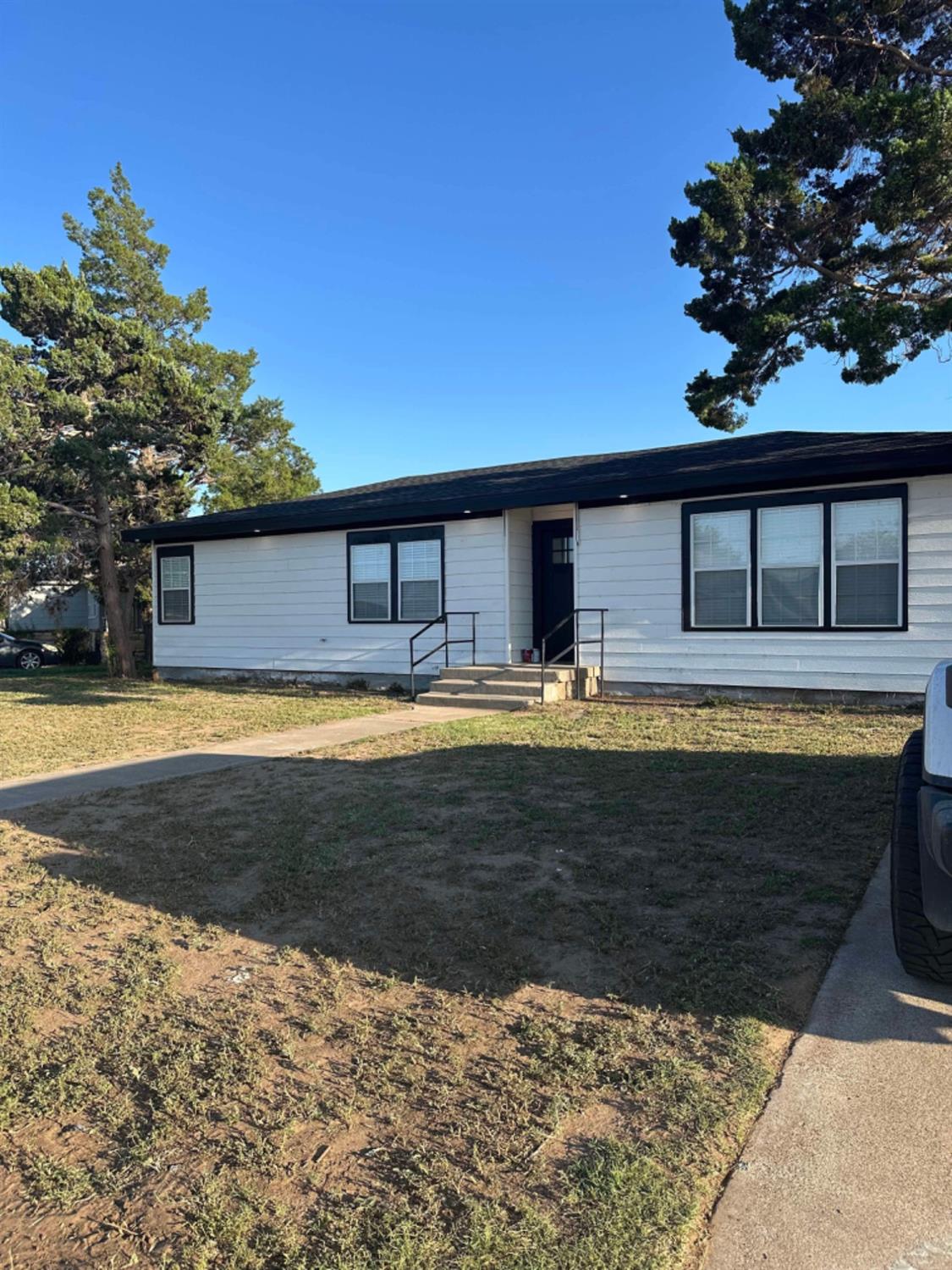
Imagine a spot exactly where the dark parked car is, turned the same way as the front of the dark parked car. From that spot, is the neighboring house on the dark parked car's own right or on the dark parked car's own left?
on the dark parked car's own left

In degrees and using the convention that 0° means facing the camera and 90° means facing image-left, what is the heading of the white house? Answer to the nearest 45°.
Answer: approximately 45°

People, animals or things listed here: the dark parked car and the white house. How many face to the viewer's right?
1

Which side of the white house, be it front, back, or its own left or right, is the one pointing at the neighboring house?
right

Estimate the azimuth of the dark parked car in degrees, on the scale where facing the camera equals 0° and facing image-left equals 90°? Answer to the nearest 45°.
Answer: approximately 270°
